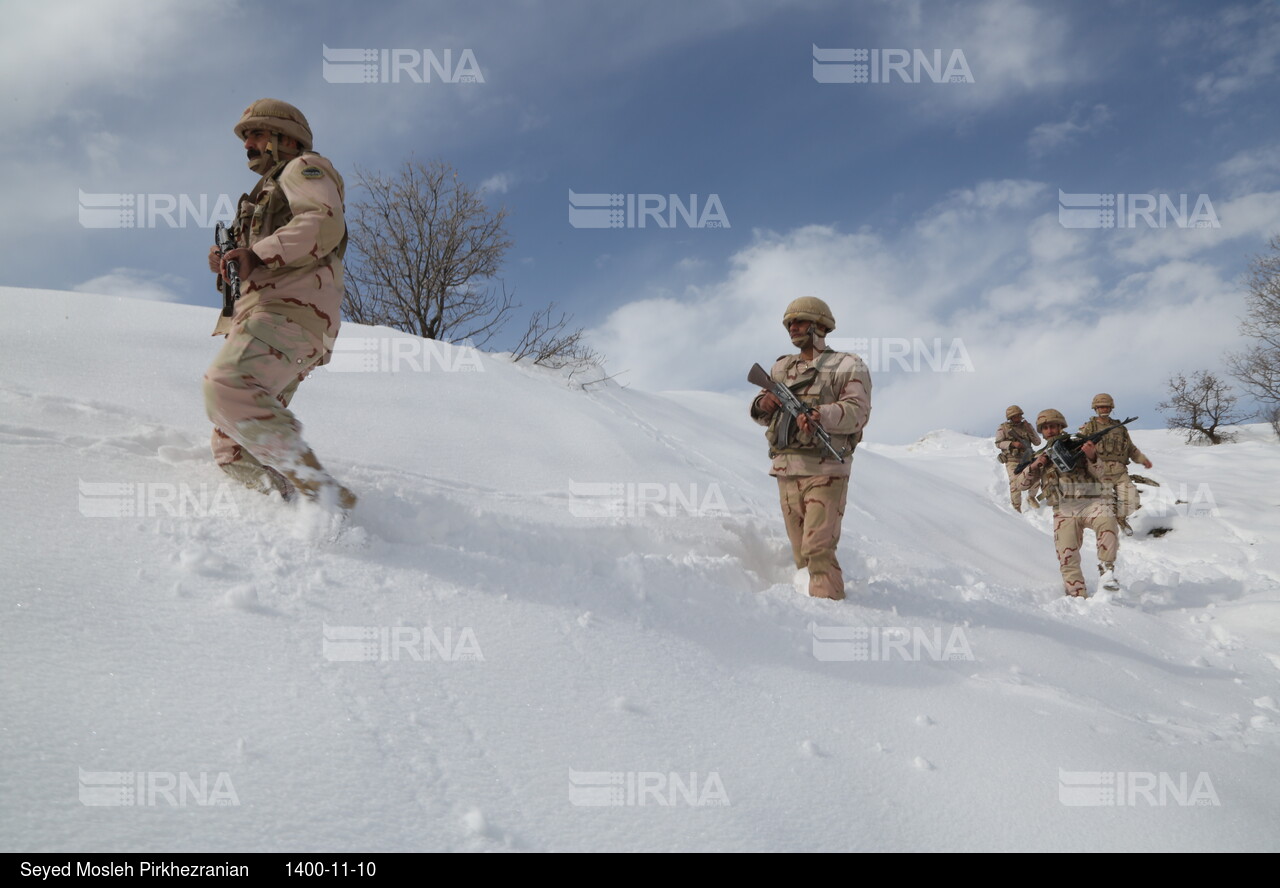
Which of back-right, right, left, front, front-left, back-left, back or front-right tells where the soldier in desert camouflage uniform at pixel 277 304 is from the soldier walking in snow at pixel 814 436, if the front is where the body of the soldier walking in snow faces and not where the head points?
front

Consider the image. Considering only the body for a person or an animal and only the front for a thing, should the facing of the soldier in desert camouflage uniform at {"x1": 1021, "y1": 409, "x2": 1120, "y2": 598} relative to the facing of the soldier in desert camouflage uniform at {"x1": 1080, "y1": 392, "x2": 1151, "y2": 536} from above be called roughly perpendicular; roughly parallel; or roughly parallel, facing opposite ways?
roughly parallel

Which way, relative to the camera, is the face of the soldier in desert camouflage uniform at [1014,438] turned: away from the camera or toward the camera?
toward the camera

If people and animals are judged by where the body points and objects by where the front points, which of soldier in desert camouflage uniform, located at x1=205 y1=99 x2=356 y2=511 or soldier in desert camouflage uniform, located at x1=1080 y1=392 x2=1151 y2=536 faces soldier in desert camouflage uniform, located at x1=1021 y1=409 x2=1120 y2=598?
soldier in desert camouflage uniform, located at x1=1080 y1=392 x2=1151 y2=536

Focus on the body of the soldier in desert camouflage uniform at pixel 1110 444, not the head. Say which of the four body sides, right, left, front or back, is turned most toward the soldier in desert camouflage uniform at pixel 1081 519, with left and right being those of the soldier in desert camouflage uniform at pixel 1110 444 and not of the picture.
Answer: front

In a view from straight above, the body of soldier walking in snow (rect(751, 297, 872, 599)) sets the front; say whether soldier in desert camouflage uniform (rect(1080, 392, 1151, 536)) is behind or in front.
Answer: behind

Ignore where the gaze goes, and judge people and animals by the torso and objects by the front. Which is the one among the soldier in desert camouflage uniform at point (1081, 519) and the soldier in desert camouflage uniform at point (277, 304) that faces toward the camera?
the soldier in desert camouflage uniform at point (1081, 519)

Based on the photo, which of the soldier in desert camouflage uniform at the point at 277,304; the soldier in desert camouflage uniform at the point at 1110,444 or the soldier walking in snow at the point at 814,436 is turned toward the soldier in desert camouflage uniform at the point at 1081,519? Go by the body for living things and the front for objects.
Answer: the soldier in desert camouflage uniform at the point at 1110,444

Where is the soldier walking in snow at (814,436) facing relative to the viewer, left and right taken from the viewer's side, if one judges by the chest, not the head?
facing the viewer and to the left of the viewer

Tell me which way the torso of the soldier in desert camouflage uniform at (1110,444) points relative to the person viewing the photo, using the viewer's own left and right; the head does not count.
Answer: facing the viewer

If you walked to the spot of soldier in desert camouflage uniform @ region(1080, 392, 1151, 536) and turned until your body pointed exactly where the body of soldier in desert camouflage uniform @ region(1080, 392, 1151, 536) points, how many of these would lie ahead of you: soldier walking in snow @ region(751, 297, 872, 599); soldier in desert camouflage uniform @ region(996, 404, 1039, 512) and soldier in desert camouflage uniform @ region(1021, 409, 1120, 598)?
2

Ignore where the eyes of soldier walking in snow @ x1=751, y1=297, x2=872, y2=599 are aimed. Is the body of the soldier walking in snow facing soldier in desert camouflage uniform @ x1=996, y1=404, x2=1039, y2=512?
no

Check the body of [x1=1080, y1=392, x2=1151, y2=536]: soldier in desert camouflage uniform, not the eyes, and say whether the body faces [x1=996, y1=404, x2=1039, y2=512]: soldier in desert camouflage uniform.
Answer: no

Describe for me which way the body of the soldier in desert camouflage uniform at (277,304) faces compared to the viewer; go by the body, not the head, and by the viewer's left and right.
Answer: facing to the left of the viewer

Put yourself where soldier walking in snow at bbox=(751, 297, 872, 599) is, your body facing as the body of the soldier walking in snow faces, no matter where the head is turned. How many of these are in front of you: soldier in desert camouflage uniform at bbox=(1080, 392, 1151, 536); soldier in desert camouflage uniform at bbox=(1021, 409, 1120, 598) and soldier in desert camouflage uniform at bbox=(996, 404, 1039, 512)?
0

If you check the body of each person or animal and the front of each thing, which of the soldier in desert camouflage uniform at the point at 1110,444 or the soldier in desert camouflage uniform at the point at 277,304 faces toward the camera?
the soldier in desert camouflage uniform at the point at 1110,444

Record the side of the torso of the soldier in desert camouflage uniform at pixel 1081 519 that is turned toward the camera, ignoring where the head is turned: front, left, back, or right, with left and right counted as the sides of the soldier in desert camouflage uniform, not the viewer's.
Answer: front
